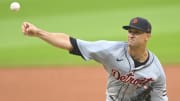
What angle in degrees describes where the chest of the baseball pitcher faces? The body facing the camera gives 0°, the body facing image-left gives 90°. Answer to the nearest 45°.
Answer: approximately 45°
